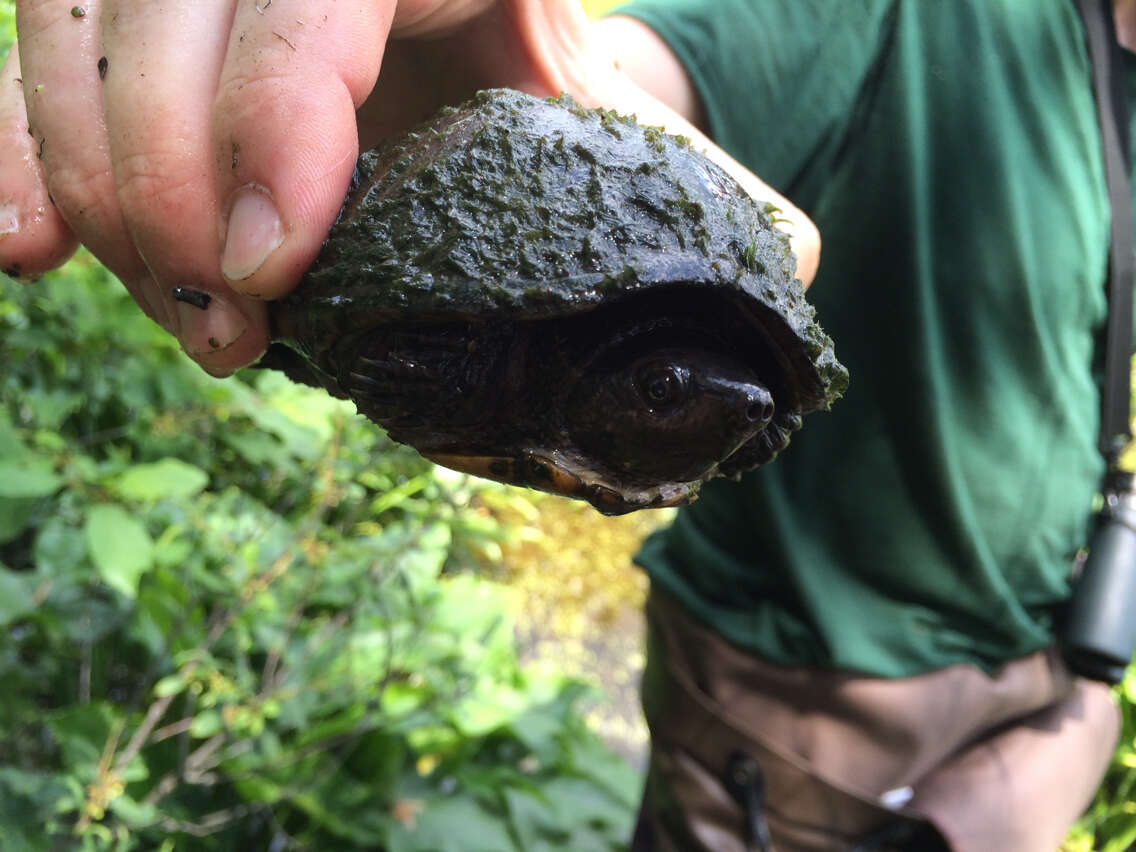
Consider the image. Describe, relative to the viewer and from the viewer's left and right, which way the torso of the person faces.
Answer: facing the viewer and to the left of the viewer
